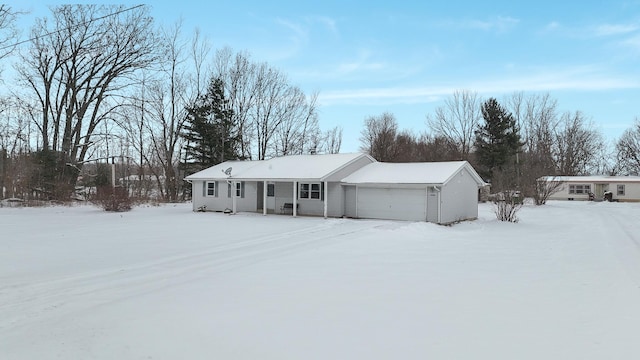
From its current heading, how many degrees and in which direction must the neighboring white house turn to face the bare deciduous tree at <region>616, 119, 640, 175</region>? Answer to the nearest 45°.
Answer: approximately 180°

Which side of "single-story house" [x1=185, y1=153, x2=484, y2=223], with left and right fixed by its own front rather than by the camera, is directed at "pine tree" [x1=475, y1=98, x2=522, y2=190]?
back

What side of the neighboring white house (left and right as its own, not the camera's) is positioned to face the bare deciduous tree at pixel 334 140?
right

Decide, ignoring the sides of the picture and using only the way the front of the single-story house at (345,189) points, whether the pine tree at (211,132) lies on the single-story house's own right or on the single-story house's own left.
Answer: on the single-story house's own right

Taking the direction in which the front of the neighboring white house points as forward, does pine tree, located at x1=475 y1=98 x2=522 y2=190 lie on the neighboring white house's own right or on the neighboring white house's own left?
on the neighboring white house's own right

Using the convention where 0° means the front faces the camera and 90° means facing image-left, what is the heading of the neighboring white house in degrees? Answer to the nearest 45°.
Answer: approximately 0°
